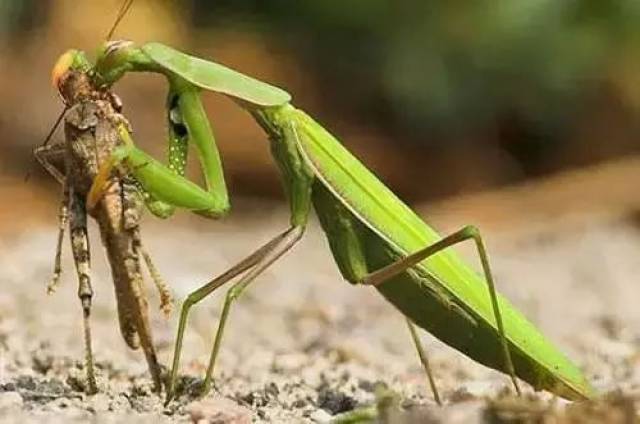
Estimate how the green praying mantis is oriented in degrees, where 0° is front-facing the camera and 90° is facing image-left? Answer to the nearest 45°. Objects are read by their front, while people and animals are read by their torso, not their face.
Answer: approximately 90°

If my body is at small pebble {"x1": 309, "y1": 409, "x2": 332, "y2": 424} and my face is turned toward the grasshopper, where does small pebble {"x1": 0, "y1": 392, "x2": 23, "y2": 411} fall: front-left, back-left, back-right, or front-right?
front-left

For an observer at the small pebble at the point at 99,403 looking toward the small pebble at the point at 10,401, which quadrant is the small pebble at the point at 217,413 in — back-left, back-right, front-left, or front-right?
back-left

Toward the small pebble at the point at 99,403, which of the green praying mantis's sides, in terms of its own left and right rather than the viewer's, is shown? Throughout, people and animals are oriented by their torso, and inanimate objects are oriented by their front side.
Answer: front
